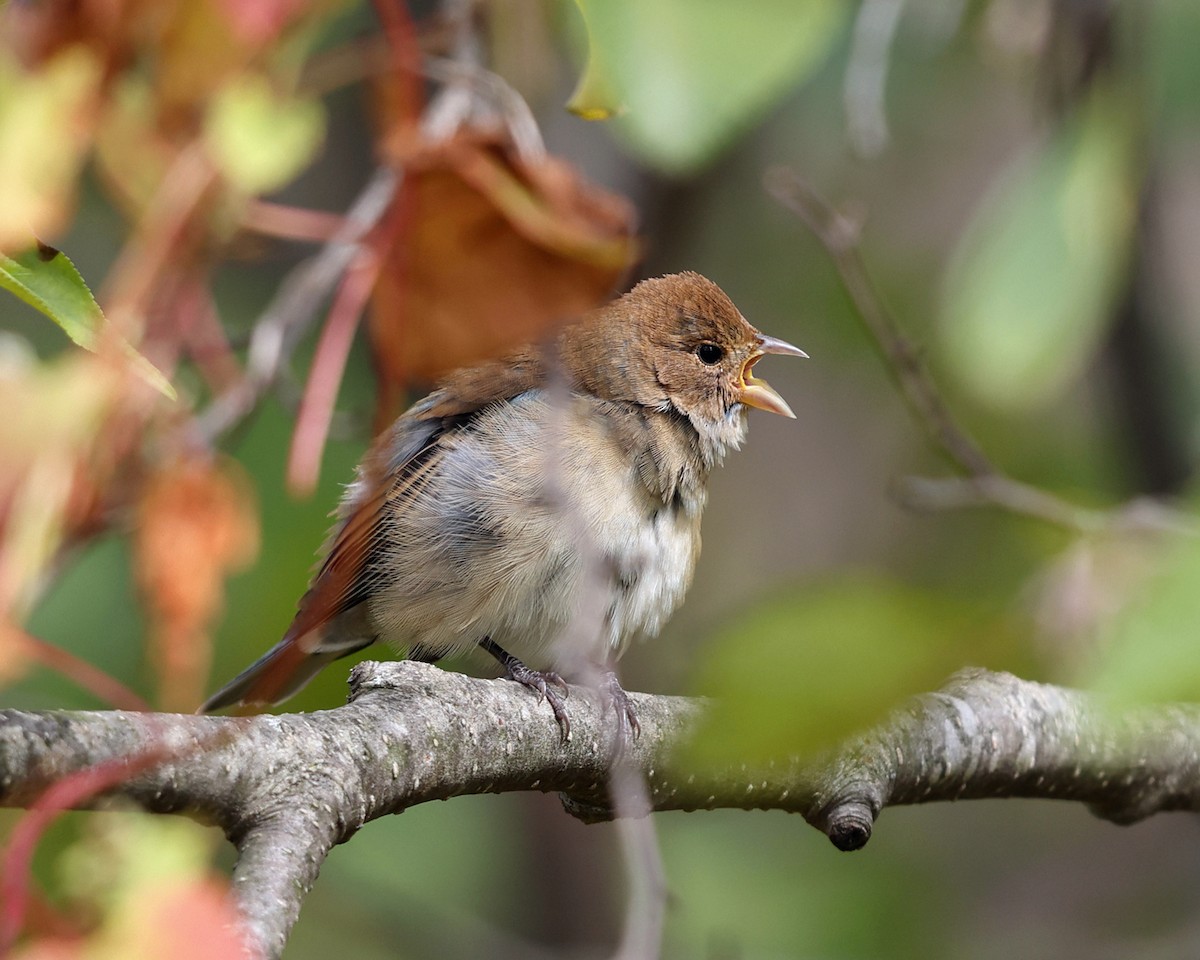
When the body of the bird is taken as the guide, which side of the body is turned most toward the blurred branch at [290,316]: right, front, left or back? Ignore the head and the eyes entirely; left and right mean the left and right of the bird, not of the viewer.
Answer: back

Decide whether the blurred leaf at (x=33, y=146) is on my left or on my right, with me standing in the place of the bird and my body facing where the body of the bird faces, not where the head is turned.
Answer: on my right

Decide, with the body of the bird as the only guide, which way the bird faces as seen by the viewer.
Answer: to the viewer's right

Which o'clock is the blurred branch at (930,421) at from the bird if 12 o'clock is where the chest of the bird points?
The blurred branch is roughly at 10 o'clock from the bird.

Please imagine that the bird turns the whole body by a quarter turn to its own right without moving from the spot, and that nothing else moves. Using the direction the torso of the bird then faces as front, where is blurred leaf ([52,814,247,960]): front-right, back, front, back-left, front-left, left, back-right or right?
front
